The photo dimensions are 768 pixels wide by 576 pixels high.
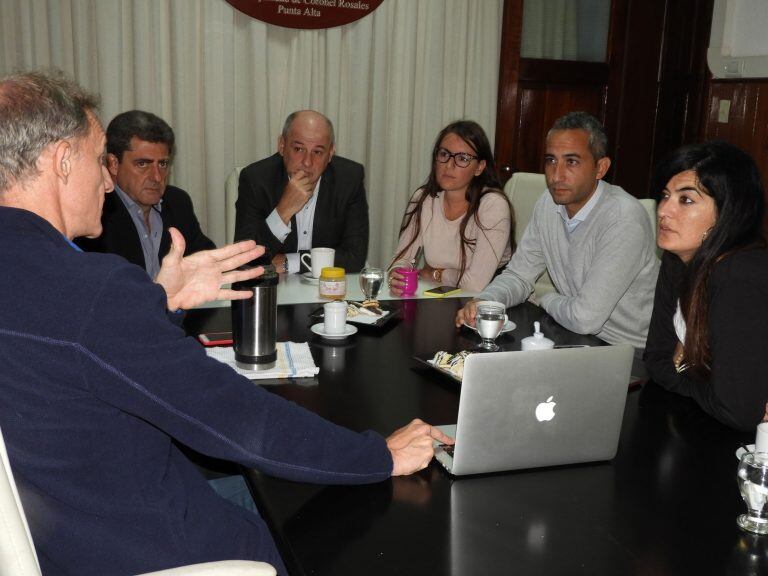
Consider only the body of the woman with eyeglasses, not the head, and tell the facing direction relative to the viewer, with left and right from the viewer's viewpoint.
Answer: facing the viewer and to the left of the viewer

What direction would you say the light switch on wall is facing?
toward the camera

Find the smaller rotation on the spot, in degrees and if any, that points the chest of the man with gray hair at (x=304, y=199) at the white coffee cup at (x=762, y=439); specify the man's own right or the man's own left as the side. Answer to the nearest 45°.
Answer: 0° — they already face it

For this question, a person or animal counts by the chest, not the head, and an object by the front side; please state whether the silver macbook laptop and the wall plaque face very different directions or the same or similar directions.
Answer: very different directions

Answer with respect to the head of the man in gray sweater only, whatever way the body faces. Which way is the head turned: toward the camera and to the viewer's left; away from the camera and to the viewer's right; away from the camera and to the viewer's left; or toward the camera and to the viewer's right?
toward the camera and to the viewer's left

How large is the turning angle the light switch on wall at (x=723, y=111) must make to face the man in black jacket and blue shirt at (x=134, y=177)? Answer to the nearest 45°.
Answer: approximately 45° to its right

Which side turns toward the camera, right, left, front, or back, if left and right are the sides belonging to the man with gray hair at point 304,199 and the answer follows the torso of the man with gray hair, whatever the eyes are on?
front

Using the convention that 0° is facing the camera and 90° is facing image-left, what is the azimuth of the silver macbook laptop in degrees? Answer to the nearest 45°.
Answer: approximately 135°

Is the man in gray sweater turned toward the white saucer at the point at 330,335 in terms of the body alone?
yes

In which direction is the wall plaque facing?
toward the camera

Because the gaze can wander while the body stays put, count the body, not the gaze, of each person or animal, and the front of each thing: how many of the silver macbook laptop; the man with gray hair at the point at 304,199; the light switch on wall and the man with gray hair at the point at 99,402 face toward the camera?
2

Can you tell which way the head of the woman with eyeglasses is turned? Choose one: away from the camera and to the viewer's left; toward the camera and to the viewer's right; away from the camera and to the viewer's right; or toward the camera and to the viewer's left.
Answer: toward the camera and to the viewer's left

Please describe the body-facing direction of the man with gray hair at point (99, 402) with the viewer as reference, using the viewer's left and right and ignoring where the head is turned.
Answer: facing away from the viewer and to the right of the viewer

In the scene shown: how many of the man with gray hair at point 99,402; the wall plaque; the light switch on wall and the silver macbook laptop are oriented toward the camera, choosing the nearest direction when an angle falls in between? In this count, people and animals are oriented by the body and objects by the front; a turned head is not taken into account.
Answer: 2

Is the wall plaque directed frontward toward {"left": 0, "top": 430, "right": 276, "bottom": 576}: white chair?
yes

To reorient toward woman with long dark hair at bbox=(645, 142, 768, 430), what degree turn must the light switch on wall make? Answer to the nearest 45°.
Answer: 0° — it already faces them

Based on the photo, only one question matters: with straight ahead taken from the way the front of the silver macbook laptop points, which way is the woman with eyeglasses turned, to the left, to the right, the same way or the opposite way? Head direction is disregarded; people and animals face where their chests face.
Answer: to the left

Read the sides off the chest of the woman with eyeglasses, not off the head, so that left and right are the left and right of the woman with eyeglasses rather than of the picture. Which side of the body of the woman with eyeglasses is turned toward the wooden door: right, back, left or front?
back
